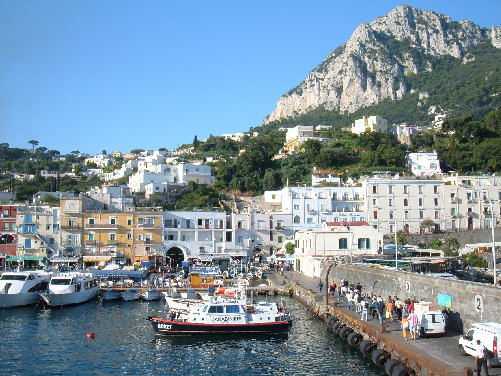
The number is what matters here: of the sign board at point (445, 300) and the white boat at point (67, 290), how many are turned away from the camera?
0

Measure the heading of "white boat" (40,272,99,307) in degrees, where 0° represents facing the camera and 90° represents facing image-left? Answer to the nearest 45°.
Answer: approximately 45°

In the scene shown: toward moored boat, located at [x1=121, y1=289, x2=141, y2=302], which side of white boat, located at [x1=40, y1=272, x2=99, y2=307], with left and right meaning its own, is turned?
back

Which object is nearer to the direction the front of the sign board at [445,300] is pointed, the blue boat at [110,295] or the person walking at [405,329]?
the person walking
